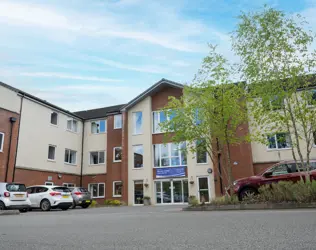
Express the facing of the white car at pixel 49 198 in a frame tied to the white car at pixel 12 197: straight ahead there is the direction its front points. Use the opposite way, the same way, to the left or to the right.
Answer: the same way

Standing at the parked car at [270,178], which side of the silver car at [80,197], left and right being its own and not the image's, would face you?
back

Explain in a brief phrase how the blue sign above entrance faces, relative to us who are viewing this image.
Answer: facing the viewer

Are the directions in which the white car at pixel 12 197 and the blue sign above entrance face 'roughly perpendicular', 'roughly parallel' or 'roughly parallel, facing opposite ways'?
roughly perpendicular

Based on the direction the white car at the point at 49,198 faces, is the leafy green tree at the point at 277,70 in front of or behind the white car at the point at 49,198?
behind

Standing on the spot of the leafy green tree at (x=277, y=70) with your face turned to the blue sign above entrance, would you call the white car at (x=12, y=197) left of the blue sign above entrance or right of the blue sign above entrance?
left
